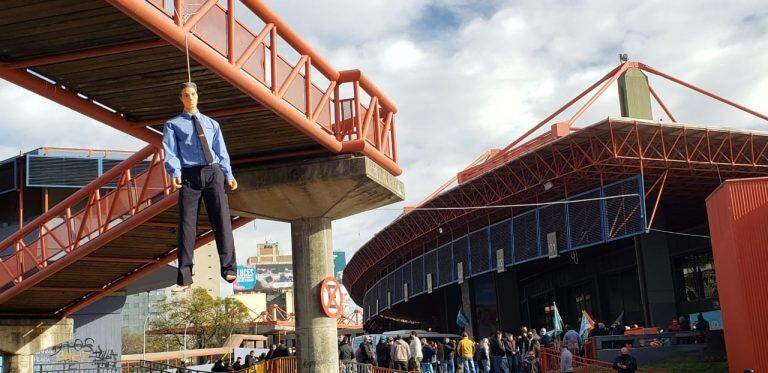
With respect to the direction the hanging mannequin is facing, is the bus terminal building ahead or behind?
behind

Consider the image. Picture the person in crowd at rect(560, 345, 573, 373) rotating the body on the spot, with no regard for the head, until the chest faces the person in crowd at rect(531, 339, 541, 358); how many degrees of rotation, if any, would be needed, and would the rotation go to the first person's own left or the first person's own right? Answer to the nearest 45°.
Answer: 0° — they already face them

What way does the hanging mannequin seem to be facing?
toward the camera

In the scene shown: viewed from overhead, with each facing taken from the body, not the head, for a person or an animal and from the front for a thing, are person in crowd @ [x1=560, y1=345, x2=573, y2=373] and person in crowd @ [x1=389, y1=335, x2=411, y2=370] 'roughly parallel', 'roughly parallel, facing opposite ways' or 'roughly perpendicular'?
roughly parallel

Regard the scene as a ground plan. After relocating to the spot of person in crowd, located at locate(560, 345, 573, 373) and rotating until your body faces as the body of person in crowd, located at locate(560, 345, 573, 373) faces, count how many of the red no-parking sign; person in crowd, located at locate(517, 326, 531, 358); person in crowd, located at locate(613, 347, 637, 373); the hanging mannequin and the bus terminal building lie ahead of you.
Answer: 2

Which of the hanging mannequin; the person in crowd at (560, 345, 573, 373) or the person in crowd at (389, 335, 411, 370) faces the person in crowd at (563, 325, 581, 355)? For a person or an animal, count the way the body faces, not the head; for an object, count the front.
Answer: the person in crowd at (560, 345, 573, 373)

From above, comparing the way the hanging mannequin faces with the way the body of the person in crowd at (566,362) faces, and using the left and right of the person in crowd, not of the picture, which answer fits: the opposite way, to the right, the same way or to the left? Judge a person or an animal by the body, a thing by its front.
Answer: the opposite way

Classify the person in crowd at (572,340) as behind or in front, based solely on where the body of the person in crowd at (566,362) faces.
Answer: in front

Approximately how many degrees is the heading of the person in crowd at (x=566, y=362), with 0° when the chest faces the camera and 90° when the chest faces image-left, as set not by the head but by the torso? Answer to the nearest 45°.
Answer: approximately 180°

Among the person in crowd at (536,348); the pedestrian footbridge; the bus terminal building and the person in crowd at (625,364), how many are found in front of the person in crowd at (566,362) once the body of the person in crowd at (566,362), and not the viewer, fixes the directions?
2

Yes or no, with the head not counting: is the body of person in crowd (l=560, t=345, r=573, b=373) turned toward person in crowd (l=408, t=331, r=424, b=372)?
no

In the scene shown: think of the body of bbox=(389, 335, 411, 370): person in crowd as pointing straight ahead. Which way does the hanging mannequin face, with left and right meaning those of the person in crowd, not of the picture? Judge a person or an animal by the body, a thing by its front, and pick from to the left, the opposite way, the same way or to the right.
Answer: the opposite way

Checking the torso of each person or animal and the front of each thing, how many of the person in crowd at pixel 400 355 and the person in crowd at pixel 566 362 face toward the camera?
0

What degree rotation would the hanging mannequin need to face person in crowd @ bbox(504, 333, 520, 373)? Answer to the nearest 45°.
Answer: approximately 135° to its left

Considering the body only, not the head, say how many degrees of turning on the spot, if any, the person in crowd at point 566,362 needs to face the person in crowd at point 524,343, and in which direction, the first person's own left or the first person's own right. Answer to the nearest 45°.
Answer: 0° — they already face them

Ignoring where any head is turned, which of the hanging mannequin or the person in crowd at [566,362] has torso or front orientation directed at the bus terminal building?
the person in crowd

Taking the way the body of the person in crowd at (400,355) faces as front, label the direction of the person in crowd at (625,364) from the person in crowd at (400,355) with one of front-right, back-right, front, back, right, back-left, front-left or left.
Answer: back-right

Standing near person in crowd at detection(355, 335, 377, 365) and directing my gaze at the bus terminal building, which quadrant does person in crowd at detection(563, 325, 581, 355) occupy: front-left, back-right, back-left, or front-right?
front-right

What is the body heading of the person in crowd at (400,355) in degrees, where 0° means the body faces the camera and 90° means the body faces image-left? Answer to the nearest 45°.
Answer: approximately 180°

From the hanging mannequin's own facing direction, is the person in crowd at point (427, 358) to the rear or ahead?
to the rear
